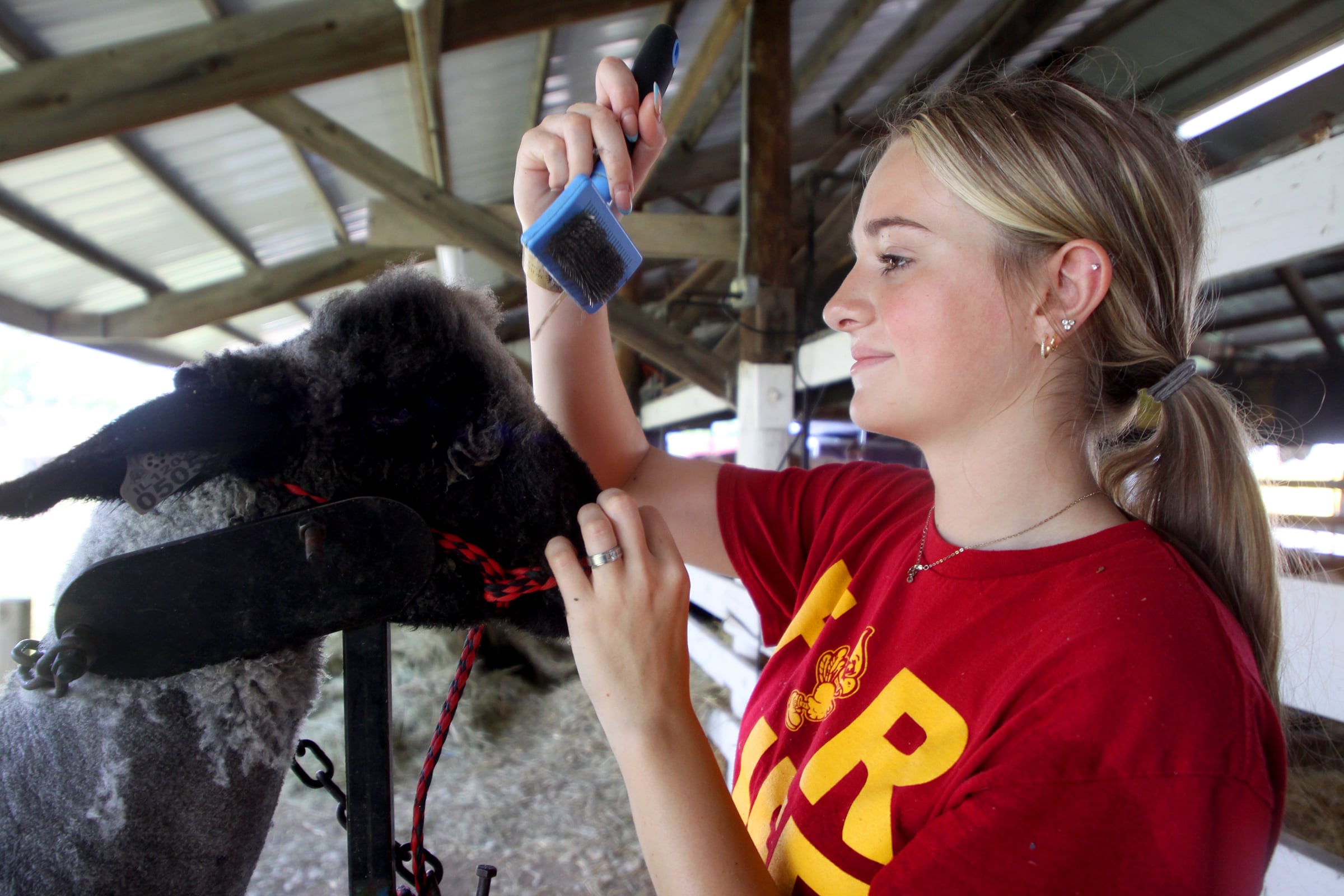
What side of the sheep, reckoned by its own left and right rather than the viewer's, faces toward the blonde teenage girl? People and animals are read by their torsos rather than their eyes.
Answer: front

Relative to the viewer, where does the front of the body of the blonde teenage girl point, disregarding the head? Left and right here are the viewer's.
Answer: facing the viewer and to the left of the viewer

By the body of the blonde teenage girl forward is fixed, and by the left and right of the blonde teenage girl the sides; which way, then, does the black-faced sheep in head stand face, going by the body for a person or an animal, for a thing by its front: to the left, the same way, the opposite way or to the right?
the opposite way

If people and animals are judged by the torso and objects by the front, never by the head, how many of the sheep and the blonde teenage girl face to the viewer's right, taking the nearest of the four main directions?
1

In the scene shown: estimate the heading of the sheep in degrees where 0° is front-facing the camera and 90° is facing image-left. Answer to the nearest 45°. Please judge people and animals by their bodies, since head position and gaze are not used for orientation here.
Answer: approximately 270°

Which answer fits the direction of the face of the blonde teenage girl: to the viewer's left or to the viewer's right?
to the viewer's left
